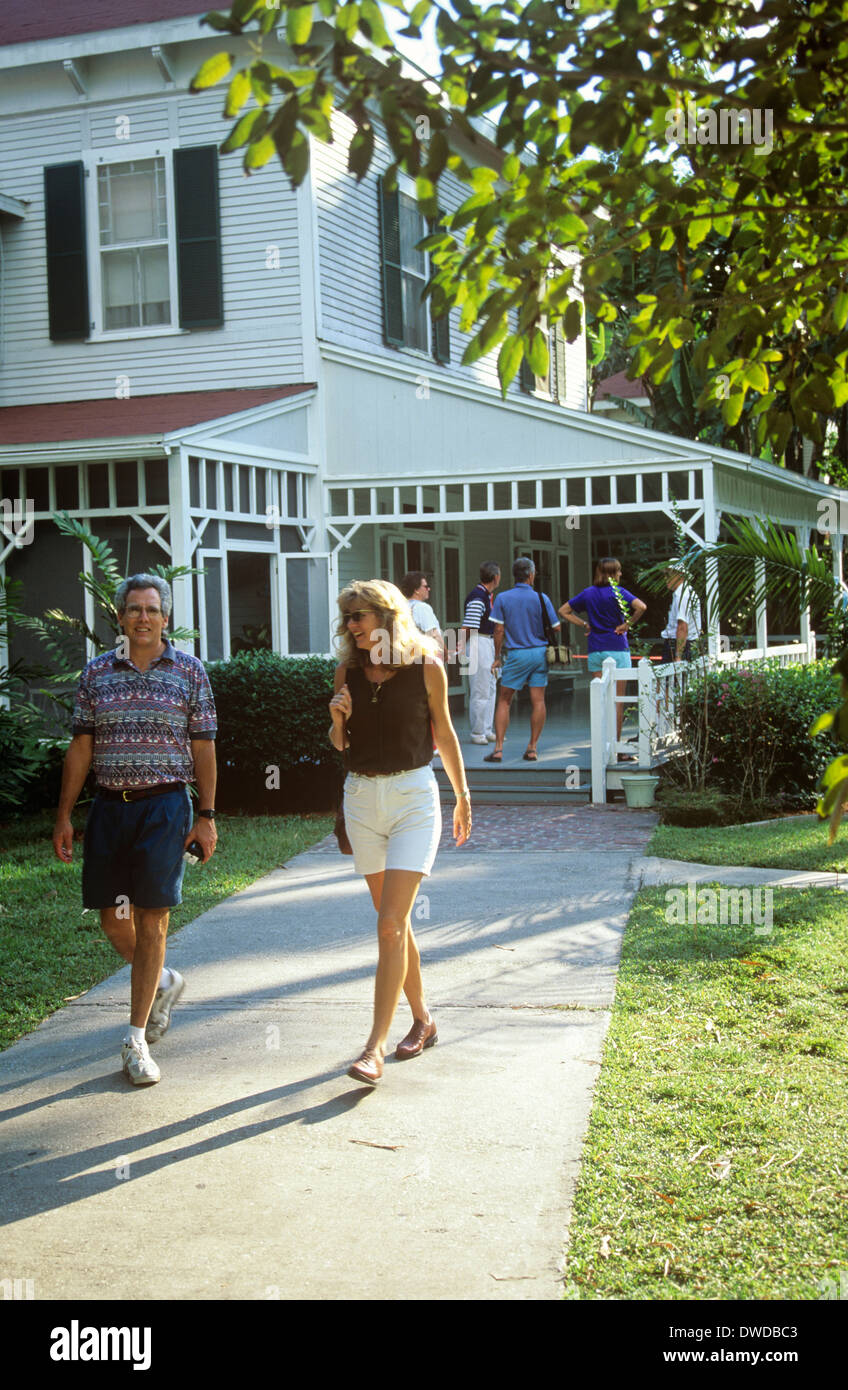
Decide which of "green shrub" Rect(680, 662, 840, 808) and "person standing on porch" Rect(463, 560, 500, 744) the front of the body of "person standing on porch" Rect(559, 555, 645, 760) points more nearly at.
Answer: the person standing on porch

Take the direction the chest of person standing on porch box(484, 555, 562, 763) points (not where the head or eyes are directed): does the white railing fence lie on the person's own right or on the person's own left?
on the person's own right

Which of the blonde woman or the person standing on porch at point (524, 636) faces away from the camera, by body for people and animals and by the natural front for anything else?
the person standing on porch

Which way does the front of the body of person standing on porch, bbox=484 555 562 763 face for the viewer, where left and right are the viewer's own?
facing away from the viewer

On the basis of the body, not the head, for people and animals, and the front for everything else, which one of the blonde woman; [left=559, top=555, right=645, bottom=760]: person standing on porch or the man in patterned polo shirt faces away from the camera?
the person standing on porch

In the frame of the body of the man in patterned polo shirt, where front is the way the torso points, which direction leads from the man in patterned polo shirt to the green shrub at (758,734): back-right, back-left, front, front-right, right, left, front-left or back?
back-left

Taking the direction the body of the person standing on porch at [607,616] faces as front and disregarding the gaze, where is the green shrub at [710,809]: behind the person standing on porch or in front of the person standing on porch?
behind

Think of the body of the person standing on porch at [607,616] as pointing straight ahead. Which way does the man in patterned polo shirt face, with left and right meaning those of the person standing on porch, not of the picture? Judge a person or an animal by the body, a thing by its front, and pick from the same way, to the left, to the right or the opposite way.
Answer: the opposite way

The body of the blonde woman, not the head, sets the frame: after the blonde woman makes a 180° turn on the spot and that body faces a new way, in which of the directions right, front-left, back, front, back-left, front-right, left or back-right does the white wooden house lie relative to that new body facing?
front-left

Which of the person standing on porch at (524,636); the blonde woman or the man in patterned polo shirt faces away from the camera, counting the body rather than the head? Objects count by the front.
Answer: the person standing on porch
